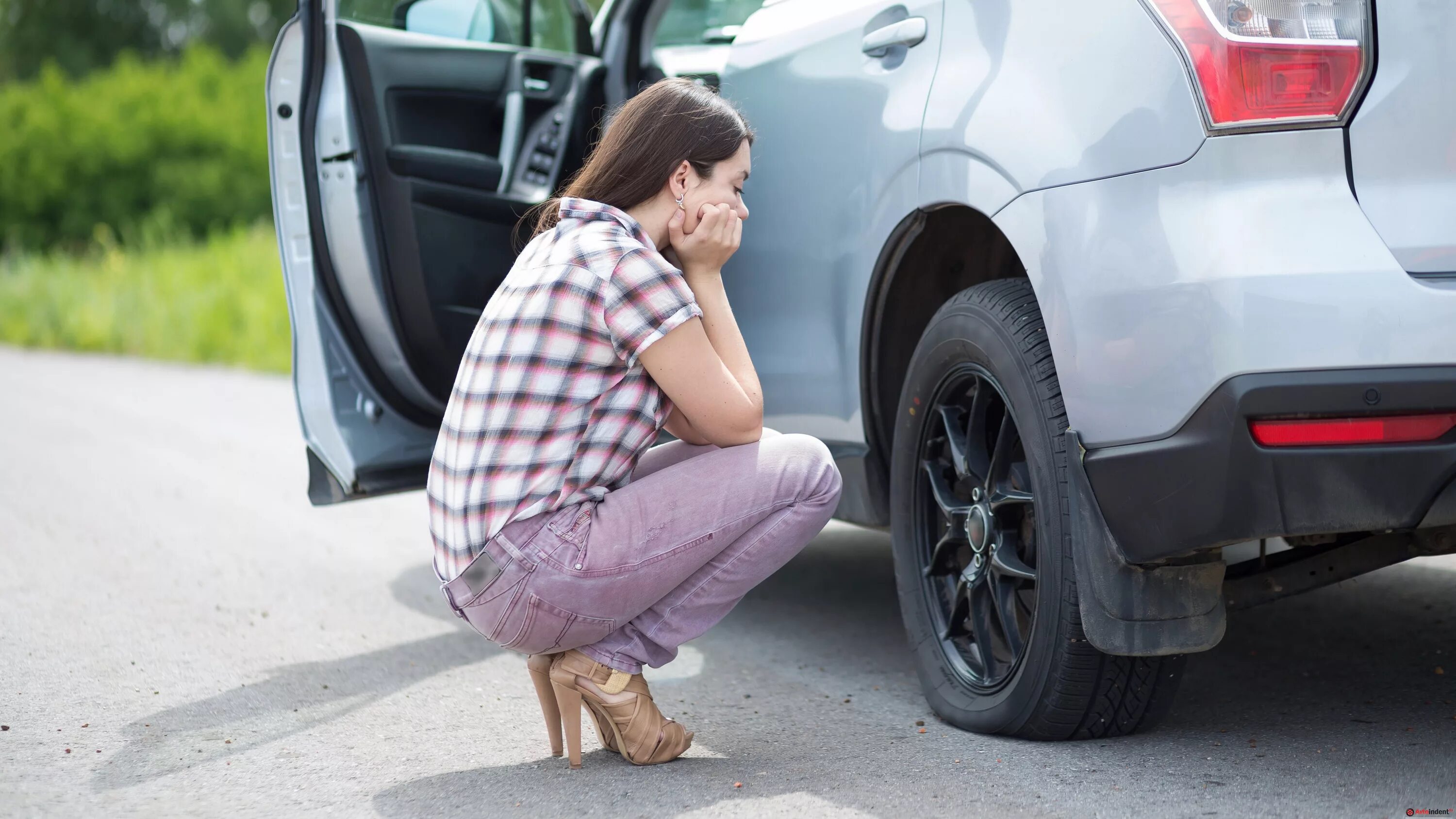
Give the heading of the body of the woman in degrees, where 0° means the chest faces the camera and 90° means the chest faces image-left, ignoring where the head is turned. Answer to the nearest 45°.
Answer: approximately 270°

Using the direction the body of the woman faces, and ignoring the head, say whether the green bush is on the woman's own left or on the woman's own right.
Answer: on the woman's own left

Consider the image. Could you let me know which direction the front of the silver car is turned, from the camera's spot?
facing away from the viewer and to the left of the viewer

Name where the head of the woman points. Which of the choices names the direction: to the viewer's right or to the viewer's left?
to the viewer's right

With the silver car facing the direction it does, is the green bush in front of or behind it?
in front
